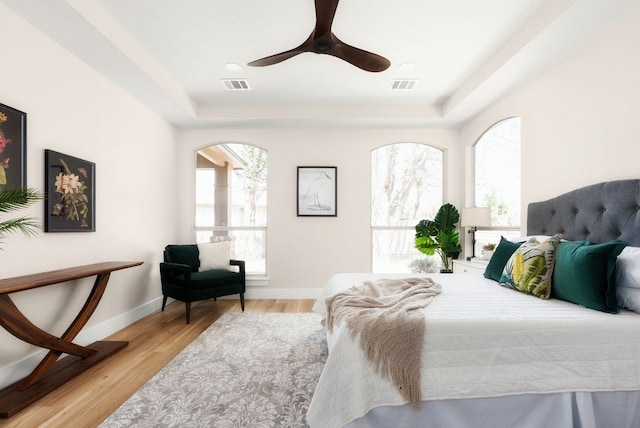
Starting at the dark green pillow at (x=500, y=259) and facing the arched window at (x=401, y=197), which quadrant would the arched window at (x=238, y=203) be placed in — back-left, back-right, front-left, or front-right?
front-left

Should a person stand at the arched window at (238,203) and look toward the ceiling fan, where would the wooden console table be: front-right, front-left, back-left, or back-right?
front-right

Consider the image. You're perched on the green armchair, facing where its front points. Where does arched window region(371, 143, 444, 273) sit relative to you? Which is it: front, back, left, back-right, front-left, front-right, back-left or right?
front-left

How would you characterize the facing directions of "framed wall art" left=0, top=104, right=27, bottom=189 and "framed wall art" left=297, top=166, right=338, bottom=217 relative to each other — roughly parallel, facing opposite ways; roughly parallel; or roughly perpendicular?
roughly perpendicular

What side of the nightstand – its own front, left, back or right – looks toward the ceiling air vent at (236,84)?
front

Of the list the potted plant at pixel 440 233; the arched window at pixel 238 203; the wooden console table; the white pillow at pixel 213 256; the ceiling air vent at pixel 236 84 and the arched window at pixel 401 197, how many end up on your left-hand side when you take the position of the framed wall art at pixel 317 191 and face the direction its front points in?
2

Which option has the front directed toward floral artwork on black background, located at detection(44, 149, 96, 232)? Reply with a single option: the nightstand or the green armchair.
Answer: the nightstand

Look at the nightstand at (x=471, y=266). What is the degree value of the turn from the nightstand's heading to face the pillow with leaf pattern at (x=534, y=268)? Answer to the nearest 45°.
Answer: approximately 45° to its left

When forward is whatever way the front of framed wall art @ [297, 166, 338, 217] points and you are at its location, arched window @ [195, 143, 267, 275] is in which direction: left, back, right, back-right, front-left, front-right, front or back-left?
right

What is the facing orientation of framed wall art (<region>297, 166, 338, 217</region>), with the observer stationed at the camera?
facing the viewer

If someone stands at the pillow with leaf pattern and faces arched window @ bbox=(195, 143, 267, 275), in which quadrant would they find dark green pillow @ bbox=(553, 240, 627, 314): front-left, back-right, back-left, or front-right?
back-left

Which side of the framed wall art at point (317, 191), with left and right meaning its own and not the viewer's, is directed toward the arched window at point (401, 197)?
left

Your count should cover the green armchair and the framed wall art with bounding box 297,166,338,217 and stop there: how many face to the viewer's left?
0

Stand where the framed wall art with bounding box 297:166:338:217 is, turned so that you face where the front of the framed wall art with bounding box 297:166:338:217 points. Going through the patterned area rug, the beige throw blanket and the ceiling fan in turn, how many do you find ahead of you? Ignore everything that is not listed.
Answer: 3

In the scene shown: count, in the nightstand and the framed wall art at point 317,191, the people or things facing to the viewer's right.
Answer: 0

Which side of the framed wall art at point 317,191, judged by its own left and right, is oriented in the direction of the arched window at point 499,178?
left
